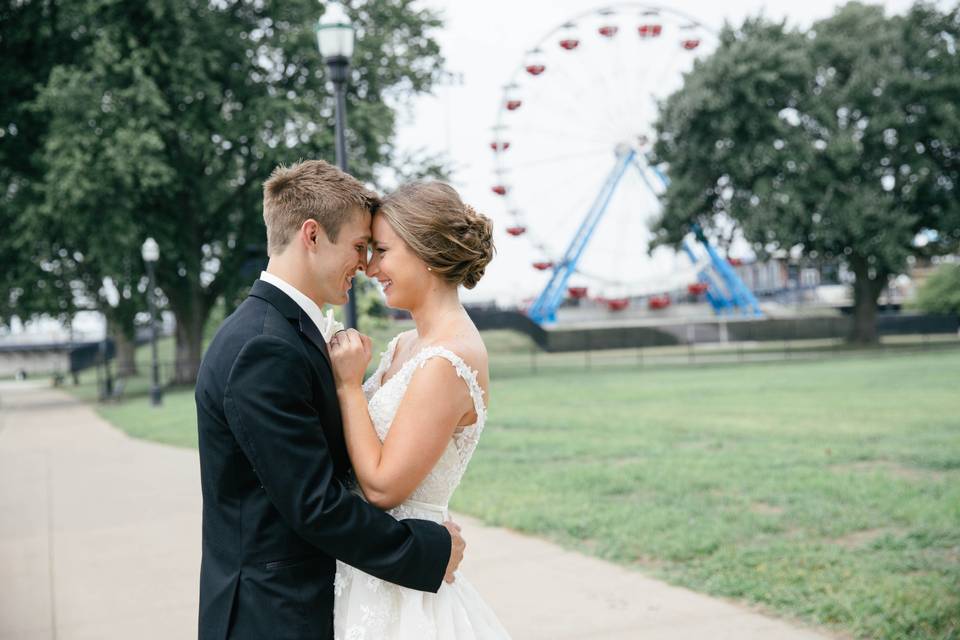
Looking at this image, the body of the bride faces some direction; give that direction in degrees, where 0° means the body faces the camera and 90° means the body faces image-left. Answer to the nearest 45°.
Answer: approximately 90°

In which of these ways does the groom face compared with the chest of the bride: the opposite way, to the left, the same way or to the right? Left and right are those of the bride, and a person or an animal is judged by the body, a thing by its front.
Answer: the opposite way

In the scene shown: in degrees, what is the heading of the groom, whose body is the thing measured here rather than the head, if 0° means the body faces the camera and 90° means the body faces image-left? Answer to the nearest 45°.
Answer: approximately 270°

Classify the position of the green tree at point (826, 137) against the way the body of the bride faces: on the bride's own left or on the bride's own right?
on the bride's own right

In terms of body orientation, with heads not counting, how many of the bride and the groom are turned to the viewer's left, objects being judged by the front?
1

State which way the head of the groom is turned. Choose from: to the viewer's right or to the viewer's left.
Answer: to the viewer's right

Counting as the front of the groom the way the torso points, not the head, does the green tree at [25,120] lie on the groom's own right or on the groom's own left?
on the groom's own left

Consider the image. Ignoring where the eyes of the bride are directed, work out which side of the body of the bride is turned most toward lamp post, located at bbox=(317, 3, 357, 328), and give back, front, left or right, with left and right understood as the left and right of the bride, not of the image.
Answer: right

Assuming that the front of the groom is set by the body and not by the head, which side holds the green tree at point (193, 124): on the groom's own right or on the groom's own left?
on the groom's own left

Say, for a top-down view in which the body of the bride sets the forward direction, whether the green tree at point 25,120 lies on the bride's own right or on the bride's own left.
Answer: on the bride's own right
